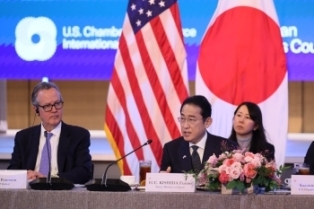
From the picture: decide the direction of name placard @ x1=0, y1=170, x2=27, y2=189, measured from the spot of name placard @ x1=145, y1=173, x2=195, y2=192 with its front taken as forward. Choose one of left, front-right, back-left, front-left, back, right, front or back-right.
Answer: right

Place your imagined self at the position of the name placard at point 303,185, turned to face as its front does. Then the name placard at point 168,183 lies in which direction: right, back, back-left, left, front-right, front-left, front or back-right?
right

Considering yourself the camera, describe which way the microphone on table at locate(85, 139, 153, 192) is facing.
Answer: facing to the right of the viewer

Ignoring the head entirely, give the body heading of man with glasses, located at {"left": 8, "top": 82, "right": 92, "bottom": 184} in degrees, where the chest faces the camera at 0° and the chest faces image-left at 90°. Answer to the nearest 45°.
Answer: approximately 0°

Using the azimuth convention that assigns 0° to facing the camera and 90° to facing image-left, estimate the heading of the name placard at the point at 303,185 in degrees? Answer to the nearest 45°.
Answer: approximately 0°

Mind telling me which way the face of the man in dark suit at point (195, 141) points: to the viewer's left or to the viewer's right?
to the viewer's left

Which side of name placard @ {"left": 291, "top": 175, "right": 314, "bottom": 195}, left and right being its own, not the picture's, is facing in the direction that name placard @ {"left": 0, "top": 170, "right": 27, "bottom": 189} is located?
right

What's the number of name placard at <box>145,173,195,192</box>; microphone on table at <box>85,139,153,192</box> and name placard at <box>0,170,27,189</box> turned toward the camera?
2

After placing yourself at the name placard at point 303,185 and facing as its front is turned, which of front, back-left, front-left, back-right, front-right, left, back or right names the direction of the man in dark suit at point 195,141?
back-right

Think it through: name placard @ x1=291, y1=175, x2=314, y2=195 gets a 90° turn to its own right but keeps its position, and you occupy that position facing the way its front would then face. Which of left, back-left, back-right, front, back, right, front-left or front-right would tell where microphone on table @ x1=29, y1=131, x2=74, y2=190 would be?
front

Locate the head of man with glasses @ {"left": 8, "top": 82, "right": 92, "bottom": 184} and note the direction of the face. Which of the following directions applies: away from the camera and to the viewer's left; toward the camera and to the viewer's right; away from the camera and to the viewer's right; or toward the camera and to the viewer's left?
toward the camera and to the viewer's right
